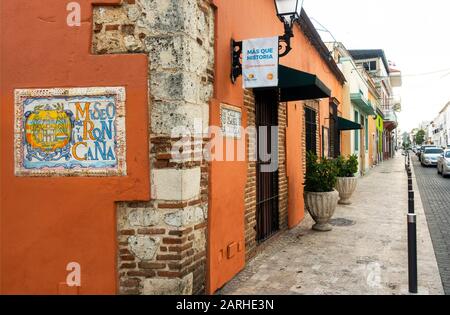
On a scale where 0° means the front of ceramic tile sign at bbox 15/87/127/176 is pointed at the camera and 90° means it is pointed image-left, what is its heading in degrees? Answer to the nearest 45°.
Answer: approximately 0°

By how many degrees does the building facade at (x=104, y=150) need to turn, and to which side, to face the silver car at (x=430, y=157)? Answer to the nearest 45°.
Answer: approximately 90° to its left

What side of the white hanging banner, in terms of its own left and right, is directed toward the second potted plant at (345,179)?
back

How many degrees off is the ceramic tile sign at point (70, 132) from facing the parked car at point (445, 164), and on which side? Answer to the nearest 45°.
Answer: approximately 135° to its left

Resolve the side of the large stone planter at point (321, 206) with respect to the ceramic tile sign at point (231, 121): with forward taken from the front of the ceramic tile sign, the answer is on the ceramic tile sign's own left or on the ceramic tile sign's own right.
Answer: on the ceramic tile sign's own left

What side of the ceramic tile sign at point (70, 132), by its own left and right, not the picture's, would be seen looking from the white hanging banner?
left

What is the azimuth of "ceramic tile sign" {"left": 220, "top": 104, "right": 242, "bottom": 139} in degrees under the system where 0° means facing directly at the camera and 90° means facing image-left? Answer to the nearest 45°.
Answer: approximately 315°

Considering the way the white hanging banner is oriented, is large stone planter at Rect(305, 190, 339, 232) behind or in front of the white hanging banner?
behind
